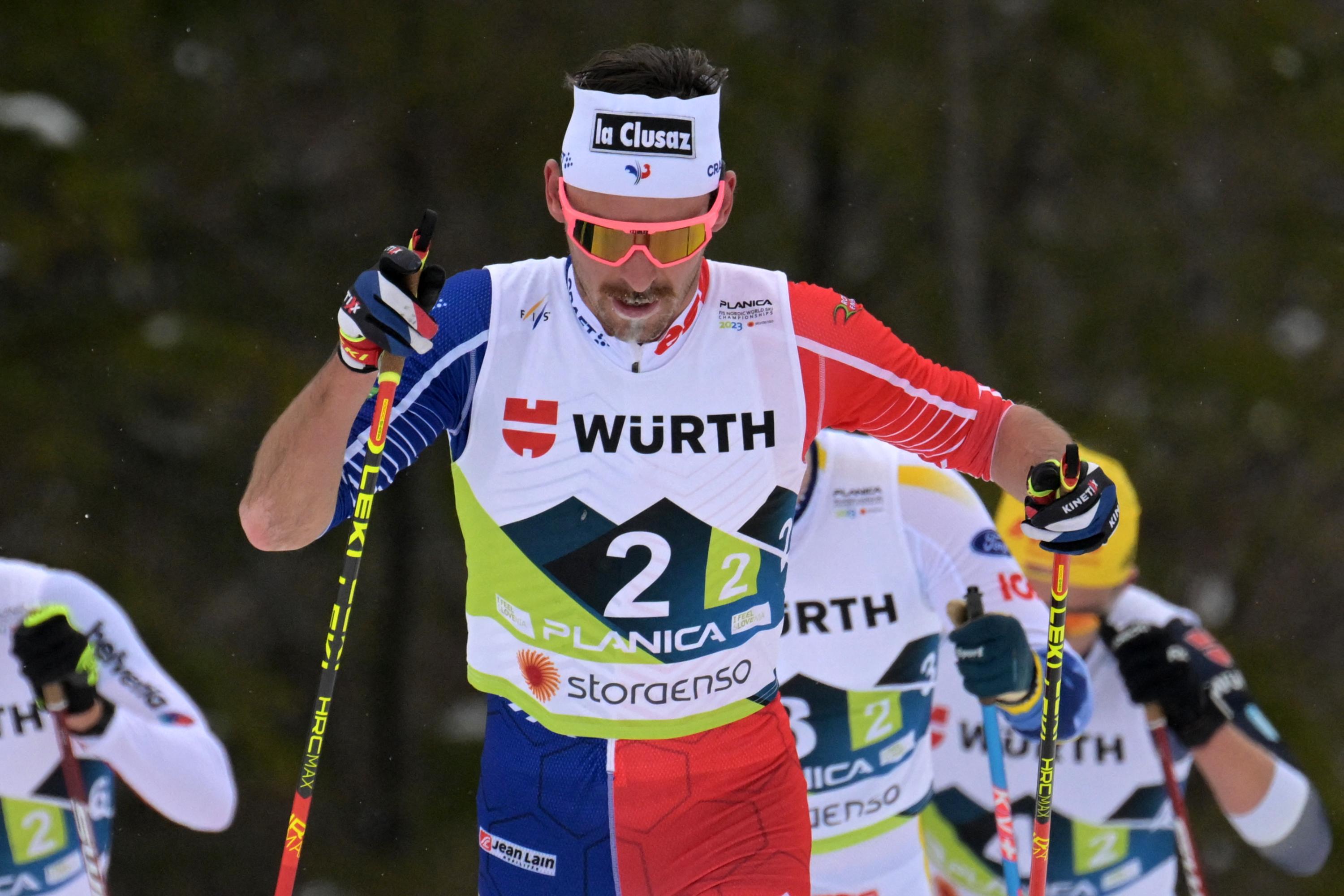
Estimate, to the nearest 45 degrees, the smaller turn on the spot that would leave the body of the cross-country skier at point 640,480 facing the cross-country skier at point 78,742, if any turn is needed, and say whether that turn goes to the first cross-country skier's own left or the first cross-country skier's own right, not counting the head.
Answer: approximately 135° to the first cross-country skier's own right

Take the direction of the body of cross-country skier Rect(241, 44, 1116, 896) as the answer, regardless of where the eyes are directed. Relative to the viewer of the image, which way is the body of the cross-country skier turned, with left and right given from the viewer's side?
facing the viewer

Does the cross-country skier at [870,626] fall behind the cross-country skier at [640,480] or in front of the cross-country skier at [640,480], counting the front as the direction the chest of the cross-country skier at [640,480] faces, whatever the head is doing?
behind

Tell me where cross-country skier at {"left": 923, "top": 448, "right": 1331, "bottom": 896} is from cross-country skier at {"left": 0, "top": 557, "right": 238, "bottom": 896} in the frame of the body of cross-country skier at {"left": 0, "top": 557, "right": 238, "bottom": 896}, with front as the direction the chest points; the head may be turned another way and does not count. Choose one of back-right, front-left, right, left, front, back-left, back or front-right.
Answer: left

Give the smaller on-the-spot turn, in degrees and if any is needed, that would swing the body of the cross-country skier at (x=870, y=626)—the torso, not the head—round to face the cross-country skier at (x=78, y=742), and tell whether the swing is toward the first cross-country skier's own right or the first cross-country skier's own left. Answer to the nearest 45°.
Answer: approximately 90° to the first cross-country skier's own right

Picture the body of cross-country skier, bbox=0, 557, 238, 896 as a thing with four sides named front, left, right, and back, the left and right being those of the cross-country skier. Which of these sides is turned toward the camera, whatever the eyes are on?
front

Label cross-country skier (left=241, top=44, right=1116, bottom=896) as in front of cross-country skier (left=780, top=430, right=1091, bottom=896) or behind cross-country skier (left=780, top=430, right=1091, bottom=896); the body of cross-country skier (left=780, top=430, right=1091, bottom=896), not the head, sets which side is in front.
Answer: in front

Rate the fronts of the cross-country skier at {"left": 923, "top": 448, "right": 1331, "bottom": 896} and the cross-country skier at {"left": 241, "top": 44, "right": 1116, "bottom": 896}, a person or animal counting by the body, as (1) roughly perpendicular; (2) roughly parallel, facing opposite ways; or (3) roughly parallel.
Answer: roughly parallel

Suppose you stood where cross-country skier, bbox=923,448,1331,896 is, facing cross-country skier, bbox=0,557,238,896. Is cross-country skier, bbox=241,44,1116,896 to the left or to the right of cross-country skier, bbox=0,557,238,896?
left

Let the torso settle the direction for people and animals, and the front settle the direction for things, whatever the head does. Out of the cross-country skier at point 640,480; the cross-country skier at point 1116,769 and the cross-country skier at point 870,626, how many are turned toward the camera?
3

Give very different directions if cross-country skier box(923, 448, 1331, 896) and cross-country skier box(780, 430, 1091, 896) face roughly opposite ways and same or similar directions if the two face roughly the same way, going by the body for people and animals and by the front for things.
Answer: same or similar directions

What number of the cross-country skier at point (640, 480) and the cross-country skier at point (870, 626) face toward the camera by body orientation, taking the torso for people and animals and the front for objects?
2

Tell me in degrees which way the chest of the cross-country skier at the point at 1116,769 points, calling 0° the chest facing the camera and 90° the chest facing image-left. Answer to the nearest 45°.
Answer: approximately 0°

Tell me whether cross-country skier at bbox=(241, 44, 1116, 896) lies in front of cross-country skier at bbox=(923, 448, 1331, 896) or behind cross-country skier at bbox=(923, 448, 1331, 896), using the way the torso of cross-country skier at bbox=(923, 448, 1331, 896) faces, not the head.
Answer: in front
